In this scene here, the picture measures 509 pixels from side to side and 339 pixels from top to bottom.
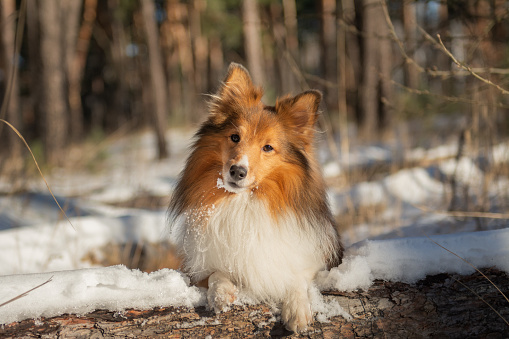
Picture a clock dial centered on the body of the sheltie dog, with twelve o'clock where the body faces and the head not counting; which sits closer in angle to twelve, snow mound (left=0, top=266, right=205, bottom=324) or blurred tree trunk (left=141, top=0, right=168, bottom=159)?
the snow mound

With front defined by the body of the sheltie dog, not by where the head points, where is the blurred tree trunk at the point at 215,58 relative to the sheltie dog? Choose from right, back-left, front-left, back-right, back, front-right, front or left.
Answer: back

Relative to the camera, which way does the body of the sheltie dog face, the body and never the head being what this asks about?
toward the camera

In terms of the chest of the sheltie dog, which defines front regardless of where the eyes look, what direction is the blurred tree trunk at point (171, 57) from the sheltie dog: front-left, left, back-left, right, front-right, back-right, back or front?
back

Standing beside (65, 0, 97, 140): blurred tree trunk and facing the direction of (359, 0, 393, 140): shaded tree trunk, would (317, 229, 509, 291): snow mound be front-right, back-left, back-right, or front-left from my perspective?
front-right

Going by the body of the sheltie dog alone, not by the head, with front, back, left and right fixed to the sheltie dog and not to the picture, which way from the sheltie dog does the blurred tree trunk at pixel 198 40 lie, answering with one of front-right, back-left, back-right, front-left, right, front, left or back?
back

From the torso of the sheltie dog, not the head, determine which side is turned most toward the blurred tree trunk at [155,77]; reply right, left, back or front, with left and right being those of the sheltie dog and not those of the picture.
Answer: back

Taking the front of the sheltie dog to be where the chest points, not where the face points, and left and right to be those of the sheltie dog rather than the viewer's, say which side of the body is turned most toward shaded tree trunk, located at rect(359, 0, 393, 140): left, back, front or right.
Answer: back

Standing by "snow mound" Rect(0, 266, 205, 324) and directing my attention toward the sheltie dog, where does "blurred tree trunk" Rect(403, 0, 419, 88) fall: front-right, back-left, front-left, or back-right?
front-left

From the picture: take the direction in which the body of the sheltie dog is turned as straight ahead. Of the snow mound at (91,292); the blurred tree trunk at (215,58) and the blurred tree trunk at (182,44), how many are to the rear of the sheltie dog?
2

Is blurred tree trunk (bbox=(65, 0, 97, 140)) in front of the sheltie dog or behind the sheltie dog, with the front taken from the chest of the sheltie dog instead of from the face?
behind

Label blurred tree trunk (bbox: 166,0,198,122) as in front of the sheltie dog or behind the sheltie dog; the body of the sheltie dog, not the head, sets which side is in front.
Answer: behind

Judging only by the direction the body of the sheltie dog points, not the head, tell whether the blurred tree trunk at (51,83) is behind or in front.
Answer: behind
